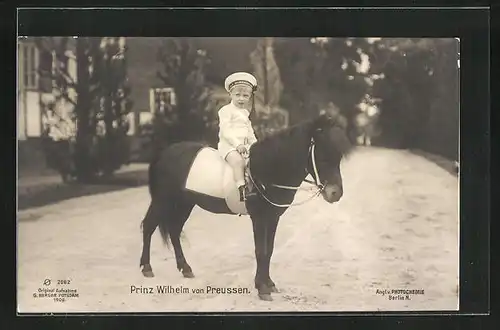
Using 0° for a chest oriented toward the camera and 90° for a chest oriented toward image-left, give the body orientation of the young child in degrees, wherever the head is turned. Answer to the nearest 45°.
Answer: approximately 315°
